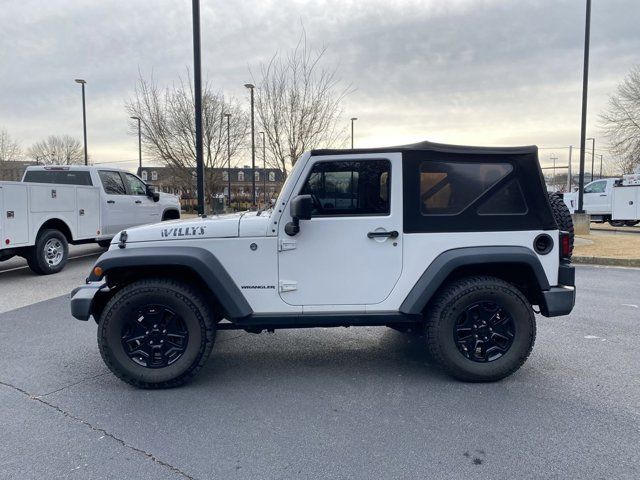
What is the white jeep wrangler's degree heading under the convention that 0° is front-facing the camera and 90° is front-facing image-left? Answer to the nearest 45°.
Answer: approximately 90°

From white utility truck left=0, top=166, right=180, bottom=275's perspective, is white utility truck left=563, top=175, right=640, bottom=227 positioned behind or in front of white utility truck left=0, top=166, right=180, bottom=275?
in front

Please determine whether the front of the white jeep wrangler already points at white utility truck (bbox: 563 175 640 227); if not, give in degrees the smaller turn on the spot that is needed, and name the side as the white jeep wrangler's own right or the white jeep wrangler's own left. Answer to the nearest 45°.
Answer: approximately 135° to the white jeep wrangler's own right

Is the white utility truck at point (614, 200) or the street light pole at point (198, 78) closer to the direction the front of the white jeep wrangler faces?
the street light pole

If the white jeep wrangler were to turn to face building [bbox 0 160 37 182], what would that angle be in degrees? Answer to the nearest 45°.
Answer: approximately 45° to its right

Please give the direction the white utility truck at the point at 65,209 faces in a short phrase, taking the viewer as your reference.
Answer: facing away from the viewer and to the right of the viewer

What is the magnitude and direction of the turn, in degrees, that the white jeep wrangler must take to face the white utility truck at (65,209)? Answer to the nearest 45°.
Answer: approximately 45° to its right

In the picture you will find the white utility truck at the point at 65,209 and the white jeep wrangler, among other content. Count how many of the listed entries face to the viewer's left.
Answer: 1
